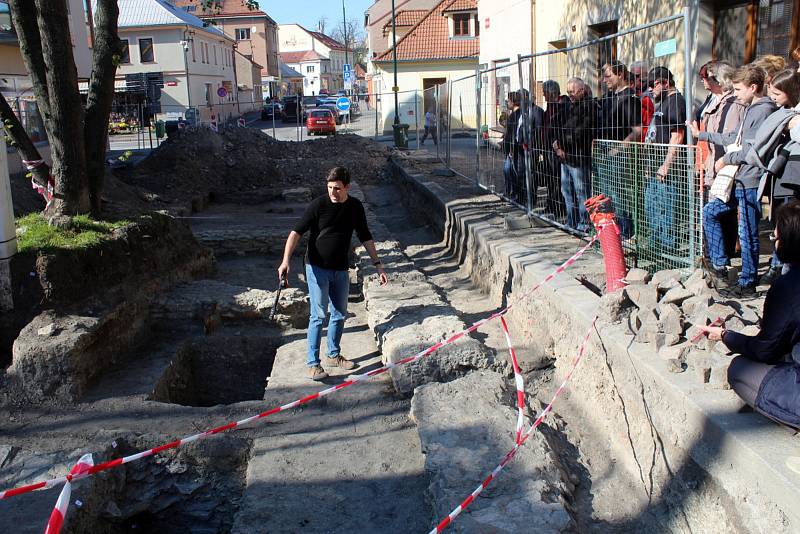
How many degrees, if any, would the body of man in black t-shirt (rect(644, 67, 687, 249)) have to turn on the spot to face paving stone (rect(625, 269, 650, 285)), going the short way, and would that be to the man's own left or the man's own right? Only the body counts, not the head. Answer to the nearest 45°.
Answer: approximately 45° to the man's own left

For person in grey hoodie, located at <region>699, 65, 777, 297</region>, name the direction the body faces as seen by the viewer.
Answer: to the viewer's left

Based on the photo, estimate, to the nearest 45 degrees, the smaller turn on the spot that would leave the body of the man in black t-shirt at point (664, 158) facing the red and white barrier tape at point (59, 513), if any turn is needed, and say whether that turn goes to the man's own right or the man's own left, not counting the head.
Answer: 0° — they already face it

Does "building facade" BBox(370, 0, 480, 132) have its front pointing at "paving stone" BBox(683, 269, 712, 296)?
yes

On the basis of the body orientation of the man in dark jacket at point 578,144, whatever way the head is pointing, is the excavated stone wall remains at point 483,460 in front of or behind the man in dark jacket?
in front

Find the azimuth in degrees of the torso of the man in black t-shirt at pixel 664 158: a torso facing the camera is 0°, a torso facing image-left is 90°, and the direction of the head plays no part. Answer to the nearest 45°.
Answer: approximately 45°

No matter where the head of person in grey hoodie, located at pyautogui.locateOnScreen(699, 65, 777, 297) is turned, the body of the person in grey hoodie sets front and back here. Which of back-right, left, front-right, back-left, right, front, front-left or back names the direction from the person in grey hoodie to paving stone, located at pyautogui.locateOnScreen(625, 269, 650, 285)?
front-left

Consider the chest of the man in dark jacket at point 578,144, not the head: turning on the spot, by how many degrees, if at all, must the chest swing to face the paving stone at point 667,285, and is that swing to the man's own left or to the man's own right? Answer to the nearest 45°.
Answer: approximately 45° to the man's own left

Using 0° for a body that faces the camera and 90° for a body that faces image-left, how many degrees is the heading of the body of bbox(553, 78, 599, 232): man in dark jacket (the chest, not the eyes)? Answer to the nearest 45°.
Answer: approximately 45°

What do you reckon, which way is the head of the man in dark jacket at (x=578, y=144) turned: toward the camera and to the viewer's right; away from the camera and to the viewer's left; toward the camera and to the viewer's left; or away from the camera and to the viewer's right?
toward the camera and to the viewer's left

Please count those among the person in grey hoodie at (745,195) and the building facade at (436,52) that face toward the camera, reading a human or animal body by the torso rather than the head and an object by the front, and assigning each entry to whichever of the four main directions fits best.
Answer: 1
